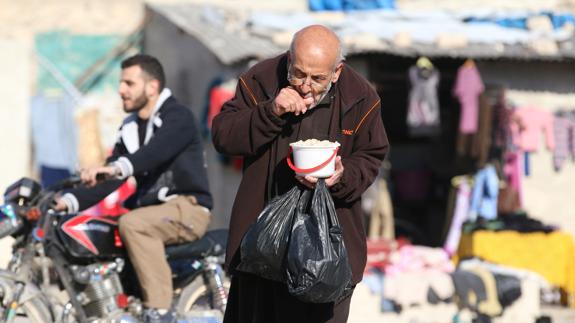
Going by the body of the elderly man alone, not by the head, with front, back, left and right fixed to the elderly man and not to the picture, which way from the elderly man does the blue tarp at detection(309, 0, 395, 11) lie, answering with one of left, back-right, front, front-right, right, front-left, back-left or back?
back

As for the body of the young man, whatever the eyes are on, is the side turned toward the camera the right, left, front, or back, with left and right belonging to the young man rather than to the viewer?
left

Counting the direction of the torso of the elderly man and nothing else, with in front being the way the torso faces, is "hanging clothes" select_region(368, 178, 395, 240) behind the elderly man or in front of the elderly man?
behind

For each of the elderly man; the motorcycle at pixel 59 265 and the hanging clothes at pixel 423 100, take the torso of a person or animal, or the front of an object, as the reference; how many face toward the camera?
2

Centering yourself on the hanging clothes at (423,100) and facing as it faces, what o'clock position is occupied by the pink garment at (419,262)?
The pink garment is roughly at 12 o'clock from the hanging clothes.

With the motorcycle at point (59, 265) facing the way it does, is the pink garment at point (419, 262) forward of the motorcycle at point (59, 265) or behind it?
behind

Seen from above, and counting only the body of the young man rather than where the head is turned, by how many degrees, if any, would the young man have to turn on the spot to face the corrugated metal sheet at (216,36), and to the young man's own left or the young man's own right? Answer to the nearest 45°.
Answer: approximately 90° to the young man's own right

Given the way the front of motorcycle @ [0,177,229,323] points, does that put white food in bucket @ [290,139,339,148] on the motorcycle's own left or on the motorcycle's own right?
on the motorcycle's own left

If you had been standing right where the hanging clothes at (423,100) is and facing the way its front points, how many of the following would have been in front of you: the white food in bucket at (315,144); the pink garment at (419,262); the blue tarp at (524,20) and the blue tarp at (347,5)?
2

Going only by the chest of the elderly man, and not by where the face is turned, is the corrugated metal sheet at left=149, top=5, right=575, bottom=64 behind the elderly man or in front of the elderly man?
behind

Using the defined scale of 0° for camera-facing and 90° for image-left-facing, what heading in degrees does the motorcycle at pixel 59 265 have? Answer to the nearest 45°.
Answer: approximately 90°

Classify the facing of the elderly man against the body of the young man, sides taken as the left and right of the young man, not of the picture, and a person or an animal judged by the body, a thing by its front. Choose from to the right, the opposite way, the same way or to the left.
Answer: to the left

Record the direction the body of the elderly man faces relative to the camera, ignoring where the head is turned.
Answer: toward the camera

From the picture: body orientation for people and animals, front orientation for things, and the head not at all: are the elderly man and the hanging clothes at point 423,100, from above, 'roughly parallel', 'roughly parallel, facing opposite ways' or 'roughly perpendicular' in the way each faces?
roughly parallel
